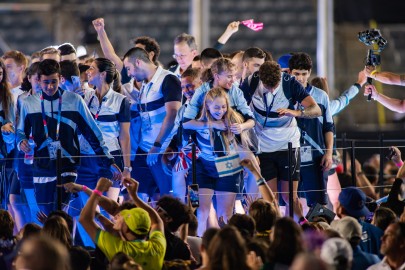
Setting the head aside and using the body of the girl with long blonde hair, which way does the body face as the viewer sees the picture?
toward the camera

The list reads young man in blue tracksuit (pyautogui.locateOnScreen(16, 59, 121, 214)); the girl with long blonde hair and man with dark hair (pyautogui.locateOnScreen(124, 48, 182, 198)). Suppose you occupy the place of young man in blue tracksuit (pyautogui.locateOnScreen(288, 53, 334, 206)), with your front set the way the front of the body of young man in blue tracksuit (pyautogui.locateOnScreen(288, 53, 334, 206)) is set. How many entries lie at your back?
0

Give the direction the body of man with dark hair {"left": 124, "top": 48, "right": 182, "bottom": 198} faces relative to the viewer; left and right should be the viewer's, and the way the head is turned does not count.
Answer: facing the viewer and to the left of the viewer

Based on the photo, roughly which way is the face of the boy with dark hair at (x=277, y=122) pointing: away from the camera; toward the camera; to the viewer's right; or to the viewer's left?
toward the camera

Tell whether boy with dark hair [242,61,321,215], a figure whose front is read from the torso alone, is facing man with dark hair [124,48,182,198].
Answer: no

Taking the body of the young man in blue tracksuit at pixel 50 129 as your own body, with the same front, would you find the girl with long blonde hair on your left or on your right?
on your left

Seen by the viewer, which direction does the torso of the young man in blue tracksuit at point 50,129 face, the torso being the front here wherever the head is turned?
toward the camera

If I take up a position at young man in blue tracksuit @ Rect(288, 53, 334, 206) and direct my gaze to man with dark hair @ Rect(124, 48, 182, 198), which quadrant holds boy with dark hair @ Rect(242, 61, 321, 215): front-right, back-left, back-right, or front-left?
front-left

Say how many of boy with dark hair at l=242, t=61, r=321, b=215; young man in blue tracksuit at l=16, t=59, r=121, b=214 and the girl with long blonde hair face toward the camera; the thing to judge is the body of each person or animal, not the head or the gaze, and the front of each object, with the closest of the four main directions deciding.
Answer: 3

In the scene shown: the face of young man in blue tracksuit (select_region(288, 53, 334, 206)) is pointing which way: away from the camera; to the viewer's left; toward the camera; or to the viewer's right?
toward the camera

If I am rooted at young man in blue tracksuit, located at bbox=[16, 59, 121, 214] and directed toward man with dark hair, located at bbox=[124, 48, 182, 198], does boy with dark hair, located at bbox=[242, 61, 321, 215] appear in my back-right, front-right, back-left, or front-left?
front-right

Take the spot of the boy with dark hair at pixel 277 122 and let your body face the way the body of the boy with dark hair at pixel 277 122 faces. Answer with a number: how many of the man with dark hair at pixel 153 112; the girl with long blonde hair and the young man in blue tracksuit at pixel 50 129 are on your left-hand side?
0

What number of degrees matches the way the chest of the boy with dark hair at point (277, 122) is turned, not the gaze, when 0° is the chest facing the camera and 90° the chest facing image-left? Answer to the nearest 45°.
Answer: approximately 0°

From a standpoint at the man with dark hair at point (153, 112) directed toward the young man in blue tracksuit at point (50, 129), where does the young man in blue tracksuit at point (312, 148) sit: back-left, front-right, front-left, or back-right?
back-left

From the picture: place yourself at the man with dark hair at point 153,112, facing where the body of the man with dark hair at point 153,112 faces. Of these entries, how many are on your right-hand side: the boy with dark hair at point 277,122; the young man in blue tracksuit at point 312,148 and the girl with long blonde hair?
0
